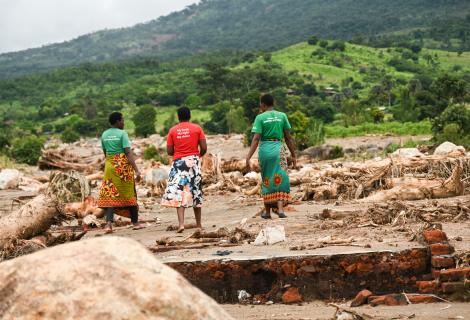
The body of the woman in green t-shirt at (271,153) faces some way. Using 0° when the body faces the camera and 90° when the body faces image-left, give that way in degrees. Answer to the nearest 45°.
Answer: approximately 180°

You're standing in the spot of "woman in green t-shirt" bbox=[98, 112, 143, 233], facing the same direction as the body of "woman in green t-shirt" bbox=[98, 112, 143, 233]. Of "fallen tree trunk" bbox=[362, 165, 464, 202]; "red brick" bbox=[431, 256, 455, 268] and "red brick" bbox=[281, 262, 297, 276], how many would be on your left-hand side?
0

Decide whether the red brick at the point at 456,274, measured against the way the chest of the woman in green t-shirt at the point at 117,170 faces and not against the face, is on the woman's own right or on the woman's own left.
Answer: on the woman's own right

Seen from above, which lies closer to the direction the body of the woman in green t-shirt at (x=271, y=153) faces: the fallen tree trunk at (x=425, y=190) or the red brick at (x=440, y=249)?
the fallen tree trunk

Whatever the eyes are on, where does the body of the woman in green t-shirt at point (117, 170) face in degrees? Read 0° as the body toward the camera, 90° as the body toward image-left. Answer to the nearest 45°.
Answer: approximately 225°

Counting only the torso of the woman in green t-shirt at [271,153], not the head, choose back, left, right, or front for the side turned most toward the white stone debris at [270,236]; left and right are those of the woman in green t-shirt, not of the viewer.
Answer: back

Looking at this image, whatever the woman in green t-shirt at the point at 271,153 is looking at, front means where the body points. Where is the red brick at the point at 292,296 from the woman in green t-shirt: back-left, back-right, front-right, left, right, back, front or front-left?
back

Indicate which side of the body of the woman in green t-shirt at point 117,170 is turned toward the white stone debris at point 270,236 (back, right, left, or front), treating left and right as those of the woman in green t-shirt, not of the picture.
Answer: right

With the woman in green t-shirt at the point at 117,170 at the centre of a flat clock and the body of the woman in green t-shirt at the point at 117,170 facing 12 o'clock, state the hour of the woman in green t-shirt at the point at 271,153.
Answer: the woman in green t-shirt at the point at 271,153 is roughly at 2 o'clock from the woman in green t-shirt at the point at 117,170.

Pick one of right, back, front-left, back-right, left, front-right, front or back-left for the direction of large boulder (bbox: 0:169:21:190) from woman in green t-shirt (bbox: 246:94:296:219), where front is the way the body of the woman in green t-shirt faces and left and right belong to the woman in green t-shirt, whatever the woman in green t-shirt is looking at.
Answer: front-left

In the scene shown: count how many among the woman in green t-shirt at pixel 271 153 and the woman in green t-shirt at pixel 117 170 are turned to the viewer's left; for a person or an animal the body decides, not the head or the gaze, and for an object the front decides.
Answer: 0

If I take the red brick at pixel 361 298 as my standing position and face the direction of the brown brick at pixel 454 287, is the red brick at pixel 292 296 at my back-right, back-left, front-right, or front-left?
back-left

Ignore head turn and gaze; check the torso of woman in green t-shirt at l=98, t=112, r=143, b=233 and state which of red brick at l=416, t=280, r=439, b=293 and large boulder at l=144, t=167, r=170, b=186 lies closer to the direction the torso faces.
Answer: the large boulder

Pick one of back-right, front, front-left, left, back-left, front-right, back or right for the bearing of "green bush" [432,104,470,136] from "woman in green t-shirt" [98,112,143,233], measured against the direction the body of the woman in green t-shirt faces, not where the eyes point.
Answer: front

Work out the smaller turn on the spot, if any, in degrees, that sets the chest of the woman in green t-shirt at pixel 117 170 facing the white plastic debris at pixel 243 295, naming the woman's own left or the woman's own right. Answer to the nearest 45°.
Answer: approximately 135° to the woman's own right
